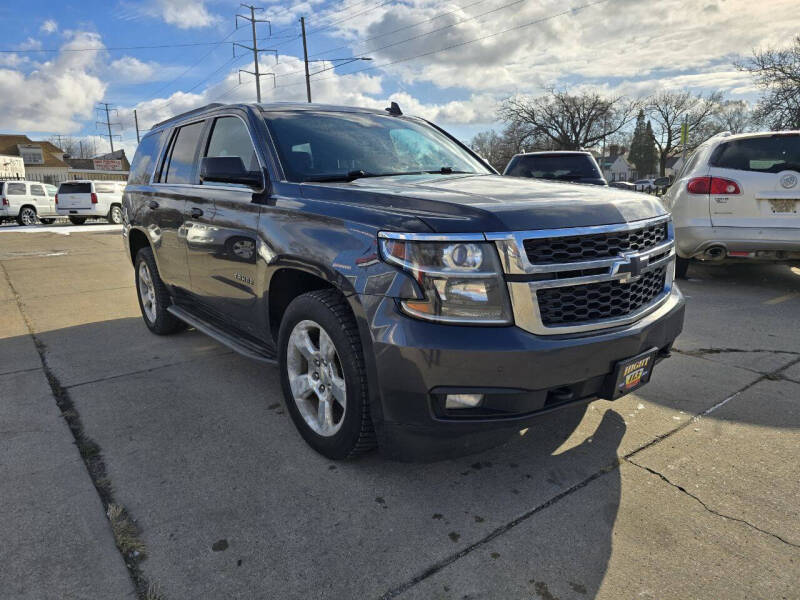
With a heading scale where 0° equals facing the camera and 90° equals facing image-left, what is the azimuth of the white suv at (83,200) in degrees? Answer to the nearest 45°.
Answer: approximately 225°

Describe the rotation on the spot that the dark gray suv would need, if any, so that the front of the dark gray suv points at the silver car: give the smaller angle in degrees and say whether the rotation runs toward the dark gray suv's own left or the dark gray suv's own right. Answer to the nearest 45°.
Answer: approximately 90° to the dark gray suv's own left

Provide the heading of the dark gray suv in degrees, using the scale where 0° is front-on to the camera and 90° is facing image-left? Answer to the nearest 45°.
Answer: approximately 315°

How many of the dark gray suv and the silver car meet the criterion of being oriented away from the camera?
1

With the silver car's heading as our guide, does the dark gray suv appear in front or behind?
behind

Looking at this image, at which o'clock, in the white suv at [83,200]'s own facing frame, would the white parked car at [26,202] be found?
The white parked car is roughly at 9 o'clock from the white suv.

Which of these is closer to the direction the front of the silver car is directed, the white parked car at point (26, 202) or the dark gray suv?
the white parked car

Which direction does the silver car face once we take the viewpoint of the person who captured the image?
facing away from the viewer

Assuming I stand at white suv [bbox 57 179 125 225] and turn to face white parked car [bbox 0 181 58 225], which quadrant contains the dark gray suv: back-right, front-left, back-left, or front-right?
back-left

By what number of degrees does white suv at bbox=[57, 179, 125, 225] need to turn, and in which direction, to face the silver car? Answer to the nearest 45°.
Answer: approximately 135° to its right

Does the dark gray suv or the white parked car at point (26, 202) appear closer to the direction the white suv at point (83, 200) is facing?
the white parked car
